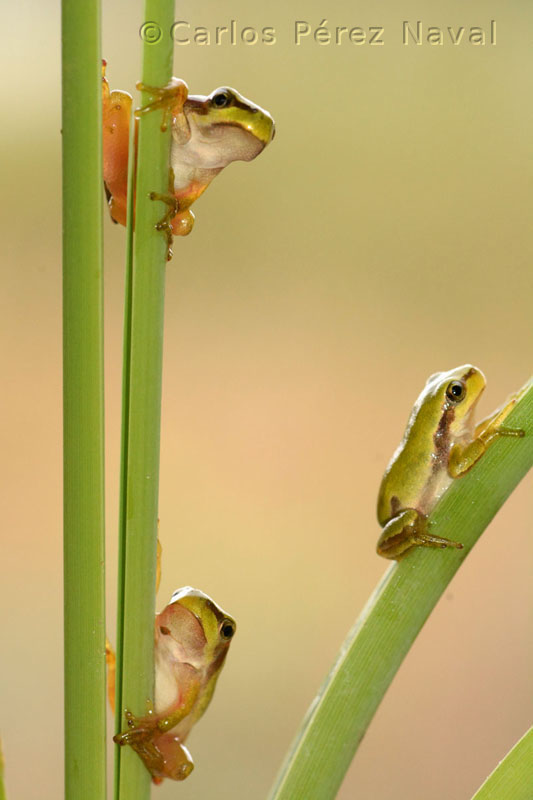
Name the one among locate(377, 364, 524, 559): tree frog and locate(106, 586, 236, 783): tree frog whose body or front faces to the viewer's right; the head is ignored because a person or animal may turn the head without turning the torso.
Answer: locate(377, 364, 524, 559): tree frog

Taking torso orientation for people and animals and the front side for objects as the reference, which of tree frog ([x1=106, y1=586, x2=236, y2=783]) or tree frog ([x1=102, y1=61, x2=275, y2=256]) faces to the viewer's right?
tree frog ([x1=102, y1=61, x2=275, y2=256])

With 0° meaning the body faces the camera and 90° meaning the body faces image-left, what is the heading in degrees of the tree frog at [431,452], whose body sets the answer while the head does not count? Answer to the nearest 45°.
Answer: approximately 270°

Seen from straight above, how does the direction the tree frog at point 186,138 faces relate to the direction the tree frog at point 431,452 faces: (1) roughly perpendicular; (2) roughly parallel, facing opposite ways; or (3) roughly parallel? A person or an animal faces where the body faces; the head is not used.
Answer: roughly parallel

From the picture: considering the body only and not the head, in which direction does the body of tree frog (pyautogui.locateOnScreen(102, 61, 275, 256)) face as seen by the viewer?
to the viewer's right
